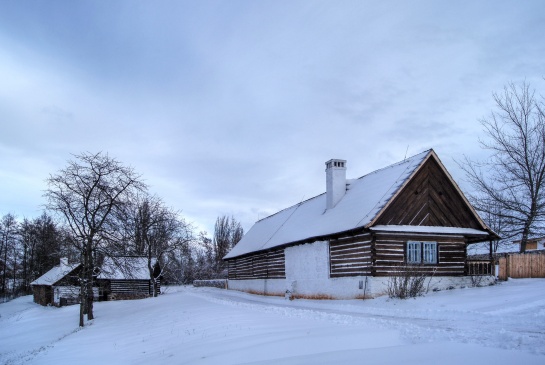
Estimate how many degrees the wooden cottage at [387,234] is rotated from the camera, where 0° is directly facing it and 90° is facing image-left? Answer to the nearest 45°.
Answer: approximately 315°

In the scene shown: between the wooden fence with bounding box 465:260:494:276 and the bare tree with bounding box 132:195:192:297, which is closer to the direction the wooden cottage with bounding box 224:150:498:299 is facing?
the wooden fence

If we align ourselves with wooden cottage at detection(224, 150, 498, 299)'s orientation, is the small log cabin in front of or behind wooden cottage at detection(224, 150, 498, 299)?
behind

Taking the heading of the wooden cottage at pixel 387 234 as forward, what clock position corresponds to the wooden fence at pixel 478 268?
The wooden fence is roughly at 10 o'clock from the wooden cottage.

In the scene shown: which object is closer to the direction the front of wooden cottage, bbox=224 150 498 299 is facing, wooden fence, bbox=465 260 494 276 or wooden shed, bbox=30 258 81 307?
the wooden fence

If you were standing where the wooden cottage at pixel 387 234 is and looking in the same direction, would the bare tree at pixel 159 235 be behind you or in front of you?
behind

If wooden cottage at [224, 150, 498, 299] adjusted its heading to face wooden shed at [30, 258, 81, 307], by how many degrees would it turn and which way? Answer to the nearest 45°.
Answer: approximately 180°
